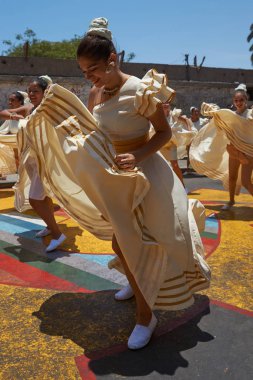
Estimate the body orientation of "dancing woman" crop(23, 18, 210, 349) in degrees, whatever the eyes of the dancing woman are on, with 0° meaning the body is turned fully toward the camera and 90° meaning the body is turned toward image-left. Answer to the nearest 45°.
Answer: approximately 45°

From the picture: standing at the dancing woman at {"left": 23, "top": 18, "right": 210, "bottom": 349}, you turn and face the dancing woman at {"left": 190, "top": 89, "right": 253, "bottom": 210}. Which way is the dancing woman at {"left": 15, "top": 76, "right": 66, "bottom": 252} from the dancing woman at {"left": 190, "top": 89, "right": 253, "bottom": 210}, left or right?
left

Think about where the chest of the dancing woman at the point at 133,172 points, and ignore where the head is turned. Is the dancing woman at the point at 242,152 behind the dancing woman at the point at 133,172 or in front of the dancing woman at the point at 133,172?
behind

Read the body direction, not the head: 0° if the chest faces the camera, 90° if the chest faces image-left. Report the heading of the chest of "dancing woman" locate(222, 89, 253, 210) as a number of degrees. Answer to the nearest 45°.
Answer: approximately 45°

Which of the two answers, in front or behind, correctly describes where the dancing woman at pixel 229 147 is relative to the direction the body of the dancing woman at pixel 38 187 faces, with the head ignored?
behind
